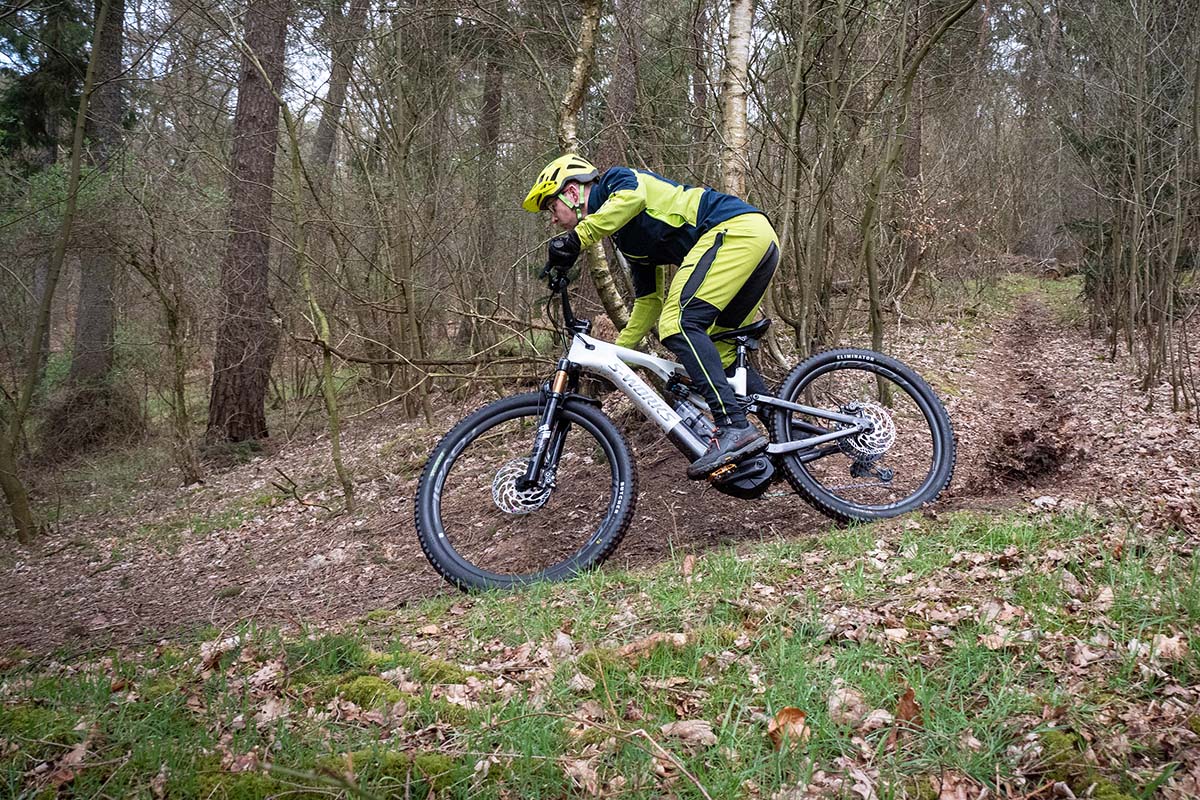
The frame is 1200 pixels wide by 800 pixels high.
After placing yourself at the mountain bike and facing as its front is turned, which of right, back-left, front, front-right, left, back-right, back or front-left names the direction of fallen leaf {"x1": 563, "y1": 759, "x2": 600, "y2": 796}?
left

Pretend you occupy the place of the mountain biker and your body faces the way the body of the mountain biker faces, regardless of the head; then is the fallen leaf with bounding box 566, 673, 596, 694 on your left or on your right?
on your left

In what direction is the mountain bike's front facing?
to the viewer's left

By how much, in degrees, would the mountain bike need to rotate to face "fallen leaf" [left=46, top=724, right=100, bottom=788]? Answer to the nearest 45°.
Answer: approximately 45° to its left

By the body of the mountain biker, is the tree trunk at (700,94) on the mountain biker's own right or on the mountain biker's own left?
on the mountain biker's own right

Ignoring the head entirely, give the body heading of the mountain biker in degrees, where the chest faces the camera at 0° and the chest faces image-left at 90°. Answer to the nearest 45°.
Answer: approximately 90°

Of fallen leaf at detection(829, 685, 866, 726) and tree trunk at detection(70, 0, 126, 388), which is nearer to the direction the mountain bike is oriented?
the tree trunk

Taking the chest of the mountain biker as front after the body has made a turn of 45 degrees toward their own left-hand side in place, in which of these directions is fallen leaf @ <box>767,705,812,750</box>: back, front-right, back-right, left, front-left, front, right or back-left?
front-left
